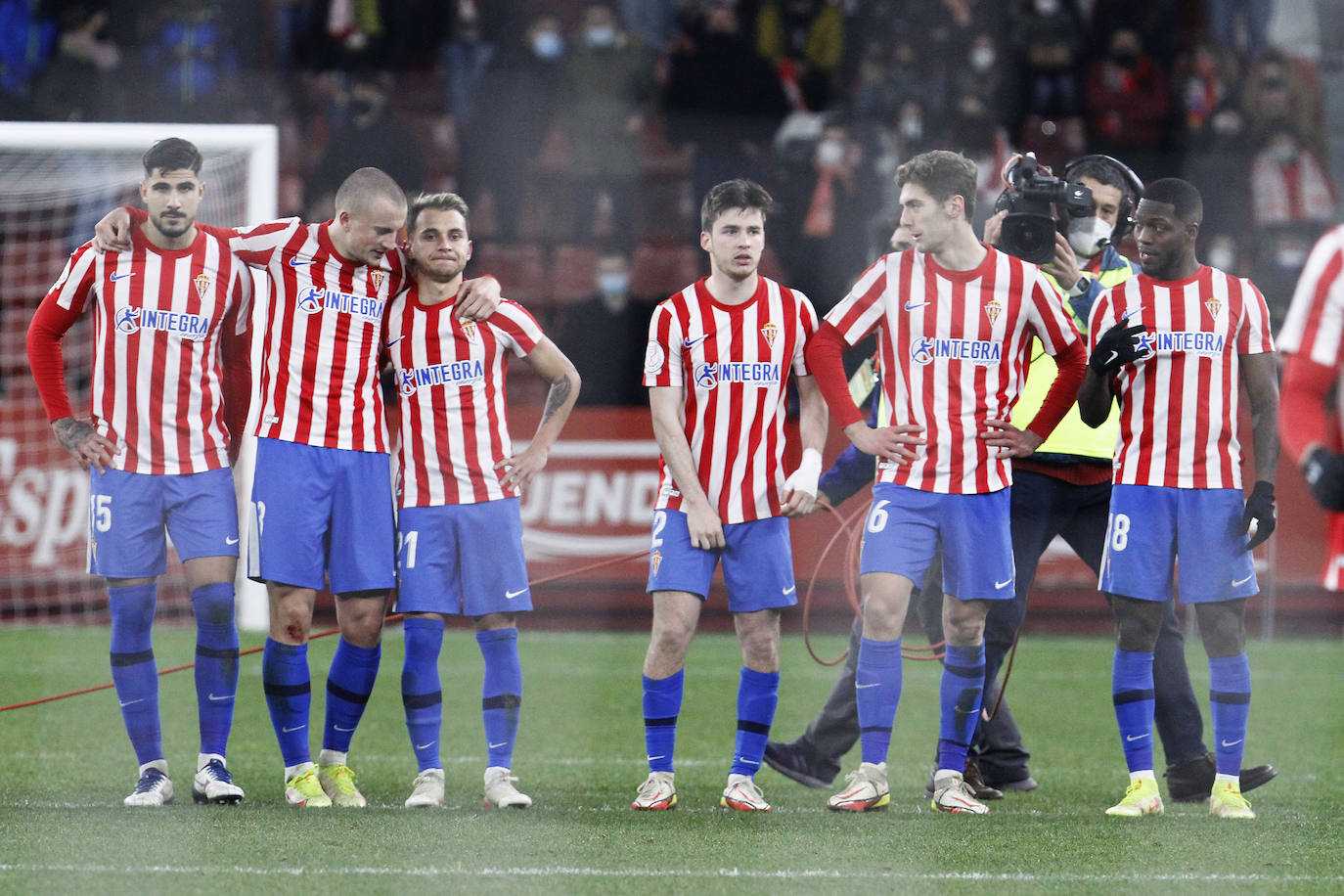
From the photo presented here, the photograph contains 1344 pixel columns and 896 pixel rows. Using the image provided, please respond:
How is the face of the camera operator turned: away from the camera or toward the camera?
toward the camera

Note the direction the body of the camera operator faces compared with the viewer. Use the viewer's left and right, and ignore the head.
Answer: facing the viewer and to the left of the viewer
